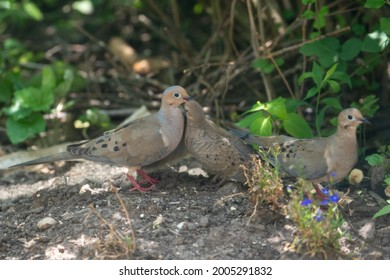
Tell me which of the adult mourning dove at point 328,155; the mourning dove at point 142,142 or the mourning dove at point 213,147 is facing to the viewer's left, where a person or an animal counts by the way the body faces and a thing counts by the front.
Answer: the mourning dove at point 213,147

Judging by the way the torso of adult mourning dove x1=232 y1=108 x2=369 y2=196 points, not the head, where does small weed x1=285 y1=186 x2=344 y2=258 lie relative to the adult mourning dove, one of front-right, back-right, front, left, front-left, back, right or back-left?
right

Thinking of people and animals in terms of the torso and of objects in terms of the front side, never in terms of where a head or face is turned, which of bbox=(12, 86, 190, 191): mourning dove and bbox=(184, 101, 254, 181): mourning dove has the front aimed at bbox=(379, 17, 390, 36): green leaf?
bbox=(12, 86, 190, 191): mourning dove

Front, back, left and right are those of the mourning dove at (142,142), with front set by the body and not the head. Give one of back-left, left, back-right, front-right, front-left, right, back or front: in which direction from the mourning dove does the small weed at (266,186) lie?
front-right

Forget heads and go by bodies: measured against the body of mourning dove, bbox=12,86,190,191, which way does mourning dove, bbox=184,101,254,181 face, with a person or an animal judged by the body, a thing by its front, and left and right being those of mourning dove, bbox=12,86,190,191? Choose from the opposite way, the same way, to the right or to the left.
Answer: the opposite way

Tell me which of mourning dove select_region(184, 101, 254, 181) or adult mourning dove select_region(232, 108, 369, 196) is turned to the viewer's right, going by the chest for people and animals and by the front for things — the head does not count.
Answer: the adult mourning dove

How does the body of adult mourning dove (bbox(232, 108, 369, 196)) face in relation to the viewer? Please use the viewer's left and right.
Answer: facing to the right of the viewer

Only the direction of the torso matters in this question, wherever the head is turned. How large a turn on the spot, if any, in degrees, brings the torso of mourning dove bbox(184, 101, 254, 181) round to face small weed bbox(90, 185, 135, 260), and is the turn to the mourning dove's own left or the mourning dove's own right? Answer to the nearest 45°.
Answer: approximately 45° to the mourning dove's own left

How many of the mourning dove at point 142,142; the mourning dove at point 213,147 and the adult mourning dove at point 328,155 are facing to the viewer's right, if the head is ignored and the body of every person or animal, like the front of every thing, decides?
2

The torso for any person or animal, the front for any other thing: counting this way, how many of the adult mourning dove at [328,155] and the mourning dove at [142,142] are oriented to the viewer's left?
0

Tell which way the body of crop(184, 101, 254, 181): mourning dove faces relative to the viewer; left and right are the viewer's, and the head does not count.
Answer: facing to the left of the viewer

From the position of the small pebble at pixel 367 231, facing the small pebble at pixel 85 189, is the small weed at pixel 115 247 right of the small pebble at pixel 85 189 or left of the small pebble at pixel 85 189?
left

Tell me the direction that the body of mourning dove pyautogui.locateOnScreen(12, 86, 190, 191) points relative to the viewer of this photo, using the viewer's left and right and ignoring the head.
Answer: facing to the right of the viewer

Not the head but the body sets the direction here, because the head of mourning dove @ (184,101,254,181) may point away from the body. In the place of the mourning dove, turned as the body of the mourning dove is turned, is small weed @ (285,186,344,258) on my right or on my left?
on my left

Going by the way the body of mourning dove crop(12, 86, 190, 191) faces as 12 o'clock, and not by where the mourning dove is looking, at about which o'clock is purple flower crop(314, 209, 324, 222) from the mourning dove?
The purple flower is roughly at 2 o'clock from the mourning dove.
